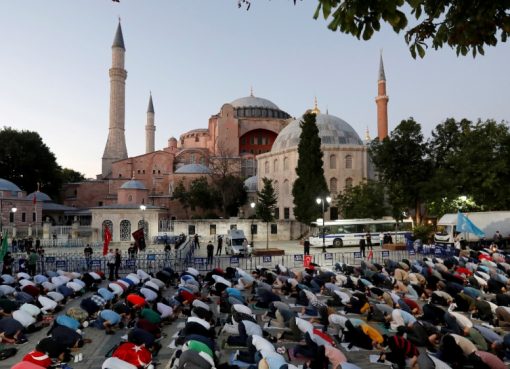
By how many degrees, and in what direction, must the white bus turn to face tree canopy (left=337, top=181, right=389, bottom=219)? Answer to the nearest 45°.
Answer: approximately 90° to its right

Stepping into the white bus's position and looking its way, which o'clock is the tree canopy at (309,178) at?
The tree canopy is roughly at 2 o'clock from the white bus.

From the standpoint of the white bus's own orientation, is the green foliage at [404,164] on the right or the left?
on its right

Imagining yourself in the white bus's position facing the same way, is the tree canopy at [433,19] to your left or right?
on your left

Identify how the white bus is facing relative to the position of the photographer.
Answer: facing to the left of the viewer

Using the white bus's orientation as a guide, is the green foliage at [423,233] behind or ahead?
behind

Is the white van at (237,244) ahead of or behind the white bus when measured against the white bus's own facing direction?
ahead

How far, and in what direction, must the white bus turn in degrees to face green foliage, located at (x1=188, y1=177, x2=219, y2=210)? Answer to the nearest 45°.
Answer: approximately 45° to its right

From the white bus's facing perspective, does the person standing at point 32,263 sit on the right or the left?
on its left
